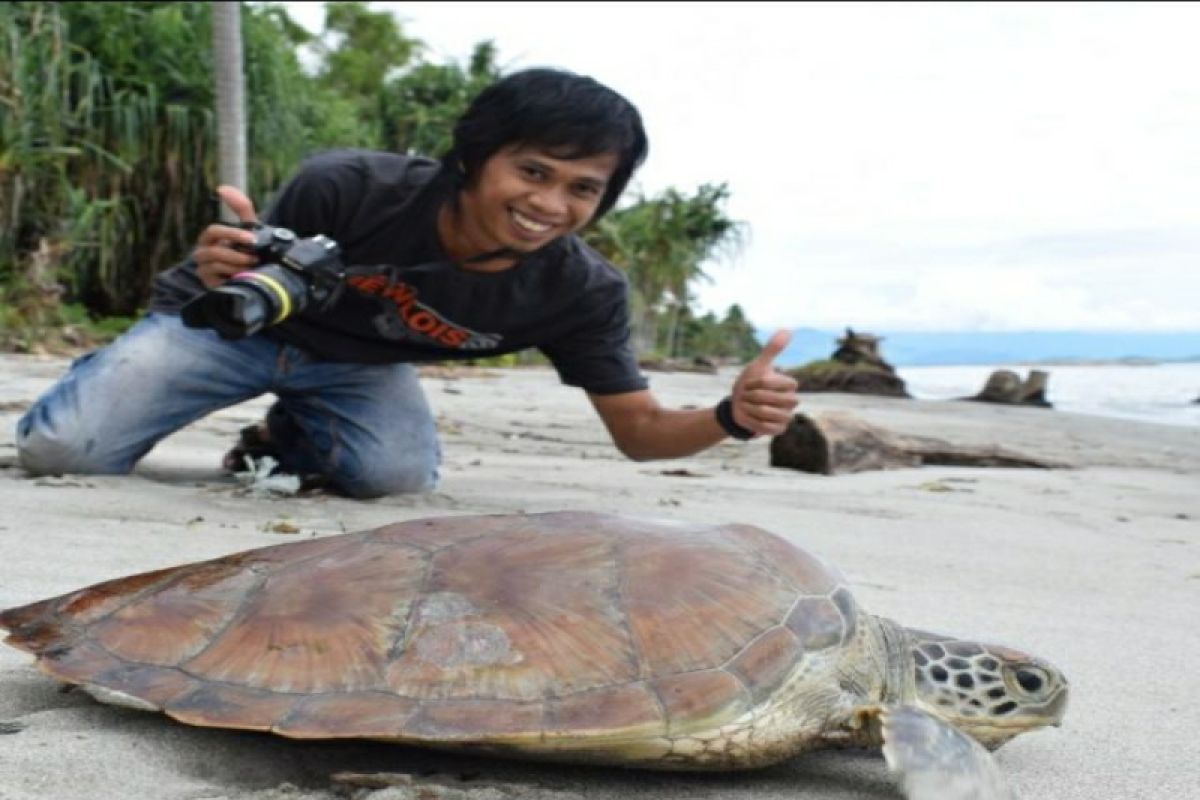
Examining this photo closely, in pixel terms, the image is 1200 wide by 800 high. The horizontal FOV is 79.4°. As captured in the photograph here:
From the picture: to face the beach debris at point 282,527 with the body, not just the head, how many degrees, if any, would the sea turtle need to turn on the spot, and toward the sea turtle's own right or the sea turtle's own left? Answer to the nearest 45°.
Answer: approximately 135° to the sea turtle's own left

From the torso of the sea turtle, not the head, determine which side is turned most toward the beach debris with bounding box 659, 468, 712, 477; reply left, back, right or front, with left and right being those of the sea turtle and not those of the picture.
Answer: left

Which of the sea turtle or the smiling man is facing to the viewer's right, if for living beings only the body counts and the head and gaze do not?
the sea turtle

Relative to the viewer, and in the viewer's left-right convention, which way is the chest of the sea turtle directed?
facing to the right of the viewer

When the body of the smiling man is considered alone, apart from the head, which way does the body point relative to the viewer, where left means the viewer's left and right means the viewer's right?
facing the viewer

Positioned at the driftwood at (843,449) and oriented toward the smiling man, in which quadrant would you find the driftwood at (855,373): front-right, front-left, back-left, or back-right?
back-right

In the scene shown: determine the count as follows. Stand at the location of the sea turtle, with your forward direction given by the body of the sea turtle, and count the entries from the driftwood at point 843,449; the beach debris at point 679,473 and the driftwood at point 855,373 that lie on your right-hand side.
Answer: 0

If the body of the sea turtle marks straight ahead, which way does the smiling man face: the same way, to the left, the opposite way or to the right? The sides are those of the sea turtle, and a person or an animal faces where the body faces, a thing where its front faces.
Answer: to the right

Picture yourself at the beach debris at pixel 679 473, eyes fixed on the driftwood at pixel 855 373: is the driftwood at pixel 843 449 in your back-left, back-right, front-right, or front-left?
front-right

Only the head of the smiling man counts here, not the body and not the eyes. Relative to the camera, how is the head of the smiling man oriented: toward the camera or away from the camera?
toward the camera

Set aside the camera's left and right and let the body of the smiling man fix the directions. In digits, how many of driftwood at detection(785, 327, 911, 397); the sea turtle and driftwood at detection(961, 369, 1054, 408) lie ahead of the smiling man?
1

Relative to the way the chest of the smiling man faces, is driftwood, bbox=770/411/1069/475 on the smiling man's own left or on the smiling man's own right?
on the smiling man's own left

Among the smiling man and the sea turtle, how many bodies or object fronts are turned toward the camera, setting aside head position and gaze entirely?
1
